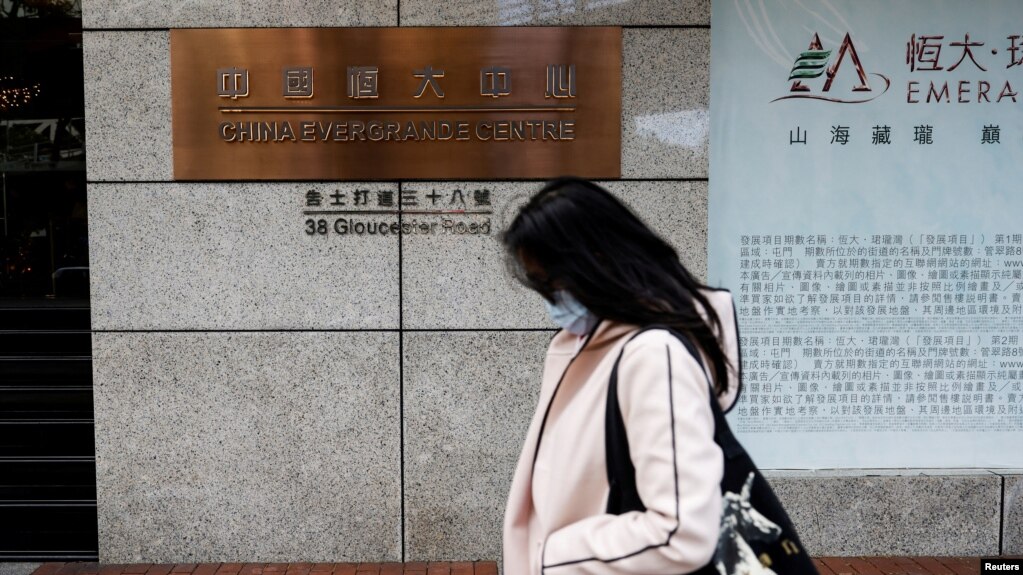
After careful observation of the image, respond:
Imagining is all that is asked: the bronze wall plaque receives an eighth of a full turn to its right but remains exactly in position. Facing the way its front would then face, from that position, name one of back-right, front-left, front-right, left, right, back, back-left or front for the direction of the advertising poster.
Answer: back-left

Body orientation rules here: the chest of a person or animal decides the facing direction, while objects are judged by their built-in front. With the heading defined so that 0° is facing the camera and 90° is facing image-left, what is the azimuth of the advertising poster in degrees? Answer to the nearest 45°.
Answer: approximately 0°

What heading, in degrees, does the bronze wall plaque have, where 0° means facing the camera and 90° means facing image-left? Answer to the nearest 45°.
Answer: approximately 0°

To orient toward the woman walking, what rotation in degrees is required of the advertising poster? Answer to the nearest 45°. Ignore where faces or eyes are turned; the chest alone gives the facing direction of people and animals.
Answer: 0° — it already faces them

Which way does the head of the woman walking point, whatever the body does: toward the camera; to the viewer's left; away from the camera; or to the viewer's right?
to the viewer's left
